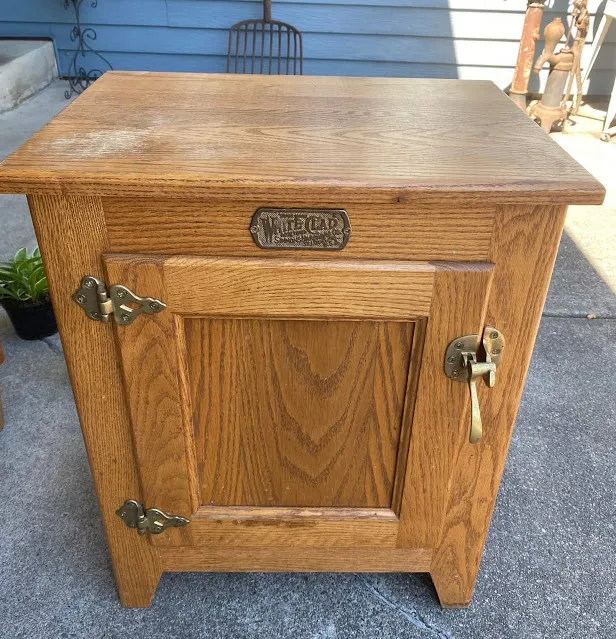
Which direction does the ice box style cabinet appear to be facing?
toward the camera

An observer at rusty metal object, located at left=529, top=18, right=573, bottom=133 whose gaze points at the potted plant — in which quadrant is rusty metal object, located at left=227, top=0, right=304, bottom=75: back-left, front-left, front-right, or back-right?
front-right

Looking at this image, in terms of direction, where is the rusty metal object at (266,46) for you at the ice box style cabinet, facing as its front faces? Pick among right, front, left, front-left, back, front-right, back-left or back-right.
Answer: back

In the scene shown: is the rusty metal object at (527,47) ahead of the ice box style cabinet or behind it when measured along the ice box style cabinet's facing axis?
behind

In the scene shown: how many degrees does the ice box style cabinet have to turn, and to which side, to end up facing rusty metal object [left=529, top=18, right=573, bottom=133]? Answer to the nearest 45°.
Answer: approximately 135° to its left

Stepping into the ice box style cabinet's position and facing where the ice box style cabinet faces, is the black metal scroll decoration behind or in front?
behind

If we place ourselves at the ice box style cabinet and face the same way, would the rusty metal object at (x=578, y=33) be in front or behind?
behind

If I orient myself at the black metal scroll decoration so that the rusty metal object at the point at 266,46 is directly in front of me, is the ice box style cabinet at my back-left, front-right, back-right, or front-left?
front-right

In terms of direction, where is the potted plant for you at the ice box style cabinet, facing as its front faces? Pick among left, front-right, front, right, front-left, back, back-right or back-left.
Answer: back-right
